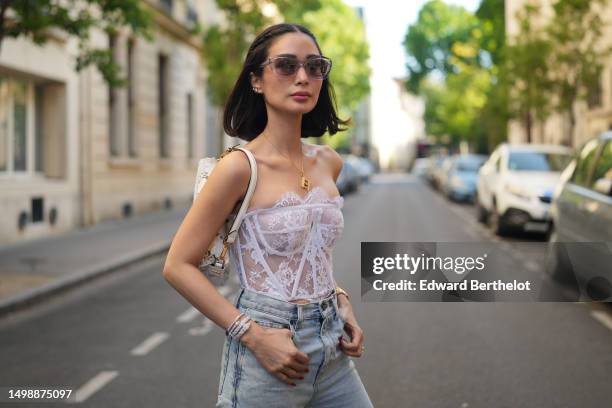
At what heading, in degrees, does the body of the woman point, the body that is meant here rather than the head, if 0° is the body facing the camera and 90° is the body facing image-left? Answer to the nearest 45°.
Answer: approximately 315°

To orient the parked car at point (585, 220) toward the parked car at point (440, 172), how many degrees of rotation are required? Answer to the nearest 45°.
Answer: approximately 135° to its left

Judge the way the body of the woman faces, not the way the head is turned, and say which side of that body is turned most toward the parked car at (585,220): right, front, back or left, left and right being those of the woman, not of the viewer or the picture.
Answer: left

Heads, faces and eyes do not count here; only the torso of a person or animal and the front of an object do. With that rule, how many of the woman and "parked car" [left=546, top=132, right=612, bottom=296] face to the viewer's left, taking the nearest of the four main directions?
0

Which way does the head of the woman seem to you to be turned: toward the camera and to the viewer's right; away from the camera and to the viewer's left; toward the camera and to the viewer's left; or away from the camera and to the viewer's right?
toward the camera and to the viewer's right

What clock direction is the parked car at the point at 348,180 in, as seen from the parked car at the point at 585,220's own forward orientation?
the parked car at the point at 348,180 is roughly at 7 o'clock from the parked car at the point at 585,220.

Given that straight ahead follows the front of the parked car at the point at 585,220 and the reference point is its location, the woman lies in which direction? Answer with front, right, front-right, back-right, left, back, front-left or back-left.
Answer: front-right

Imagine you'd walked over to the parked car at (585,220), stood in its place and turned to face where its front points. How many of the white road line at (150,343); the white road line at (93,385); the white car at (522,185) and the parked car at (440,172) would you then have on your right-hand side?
2

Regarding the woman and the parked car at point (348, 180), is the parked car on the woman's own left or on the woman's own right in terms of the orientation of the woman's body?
on the woman's own left

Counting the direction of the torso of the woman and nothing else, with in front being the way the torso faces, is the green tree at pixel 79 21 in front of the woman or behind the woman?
behind

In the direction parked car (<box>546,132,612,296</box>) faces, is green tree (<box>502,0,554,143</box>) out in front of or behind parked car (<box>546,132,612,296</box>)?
behind
